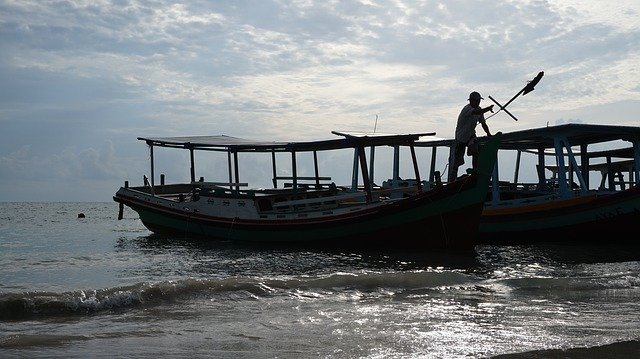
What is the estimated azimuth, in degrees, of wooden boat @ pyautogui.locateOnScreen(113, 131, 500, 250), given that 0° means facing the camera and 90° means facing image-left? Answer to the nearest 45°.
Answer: approximately 270°

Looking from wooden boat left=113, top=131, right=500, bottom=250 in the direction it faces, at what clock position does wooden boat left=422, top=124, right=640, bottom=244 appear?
wooden boat left=422, top=124, right=640, bottom=244 is roughly at 12 o'clock from wooden boat left=113, top=131, right=500, bottom=250.
